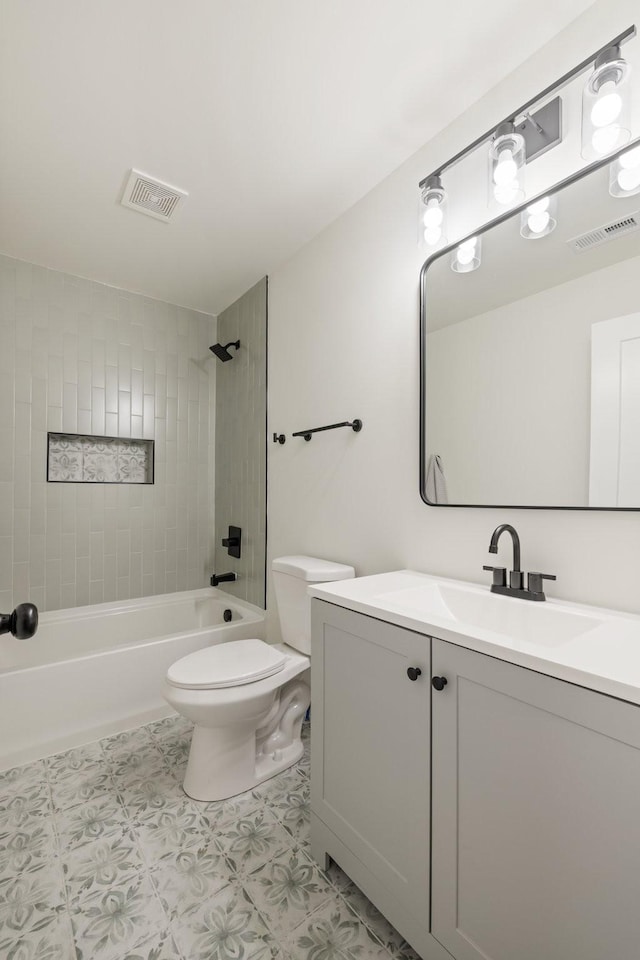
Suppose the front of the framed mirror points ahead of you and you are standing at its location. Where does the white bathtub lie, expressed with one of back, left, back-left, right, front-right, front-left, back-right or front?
front-right

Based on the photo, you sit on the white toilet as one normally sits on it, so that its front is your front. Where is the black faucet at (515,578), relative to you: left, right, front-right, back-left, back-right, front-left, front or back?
left

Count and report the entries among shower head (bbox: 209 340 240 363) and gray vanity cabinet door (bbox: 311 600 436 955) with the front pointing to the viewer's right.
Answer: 0

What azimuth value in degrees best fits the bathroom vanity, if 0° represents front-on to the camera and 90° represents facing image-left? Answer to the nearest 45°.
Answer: approximately 45°

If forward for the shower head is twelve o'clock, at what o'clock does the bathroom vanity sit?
The bathroom vanity is roughly at 10 o'clock from the shower head.

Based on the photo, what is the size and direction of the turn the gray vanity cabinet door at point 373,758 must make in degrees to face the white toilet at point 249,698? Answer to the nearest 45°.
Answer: approximately 90° to its right

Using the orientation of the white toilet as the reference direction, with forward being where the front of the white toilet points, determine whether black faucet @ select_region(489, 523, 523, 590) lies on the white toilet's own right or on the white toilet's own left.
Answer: on the white toilet's own left

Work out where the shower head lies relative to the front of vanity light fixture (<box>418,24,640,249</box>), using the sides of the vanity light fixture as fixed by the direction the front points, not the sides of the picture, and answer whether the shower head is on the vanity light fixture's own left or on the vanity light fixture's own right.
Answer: on the vanity light fixture's own right

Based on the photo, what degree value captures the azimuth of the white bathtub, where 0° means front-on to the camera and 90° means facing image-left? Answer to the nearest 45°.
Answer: approximately 315°

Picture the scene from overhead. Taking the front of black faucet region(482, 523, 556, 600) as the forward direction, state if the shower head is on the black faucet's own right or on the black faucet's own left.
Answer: on the black faucet's own right
